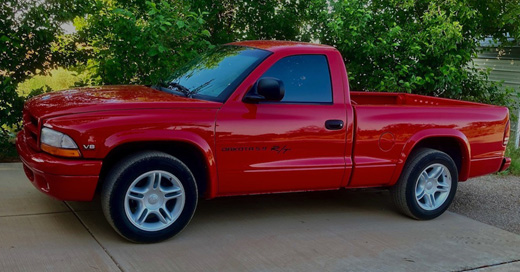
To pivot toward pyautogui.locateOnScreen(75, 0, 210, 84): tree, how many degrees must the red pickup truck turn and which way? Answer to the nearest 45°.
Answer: approximately 90° to its right

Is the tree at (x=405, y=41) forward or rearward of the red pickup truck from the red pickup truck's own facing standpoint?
rearward

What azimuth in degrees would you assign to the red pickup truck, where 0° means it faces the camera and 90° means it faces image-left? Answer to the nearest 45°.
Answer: approximately 45°

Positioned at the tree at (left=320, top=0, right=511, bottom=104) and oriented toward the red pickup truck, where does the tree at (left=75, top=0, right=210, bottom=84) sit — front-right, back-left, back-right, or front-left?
front-right

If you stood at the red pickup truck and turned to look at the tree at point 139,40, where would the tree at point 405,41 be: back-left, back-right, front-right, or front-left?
front-right
